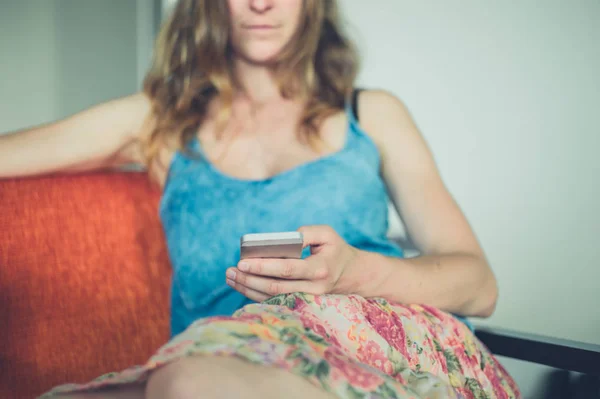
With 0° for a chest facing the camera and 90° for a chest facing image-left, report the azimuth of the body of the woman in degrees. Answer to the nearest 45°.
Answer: approximately 0°
